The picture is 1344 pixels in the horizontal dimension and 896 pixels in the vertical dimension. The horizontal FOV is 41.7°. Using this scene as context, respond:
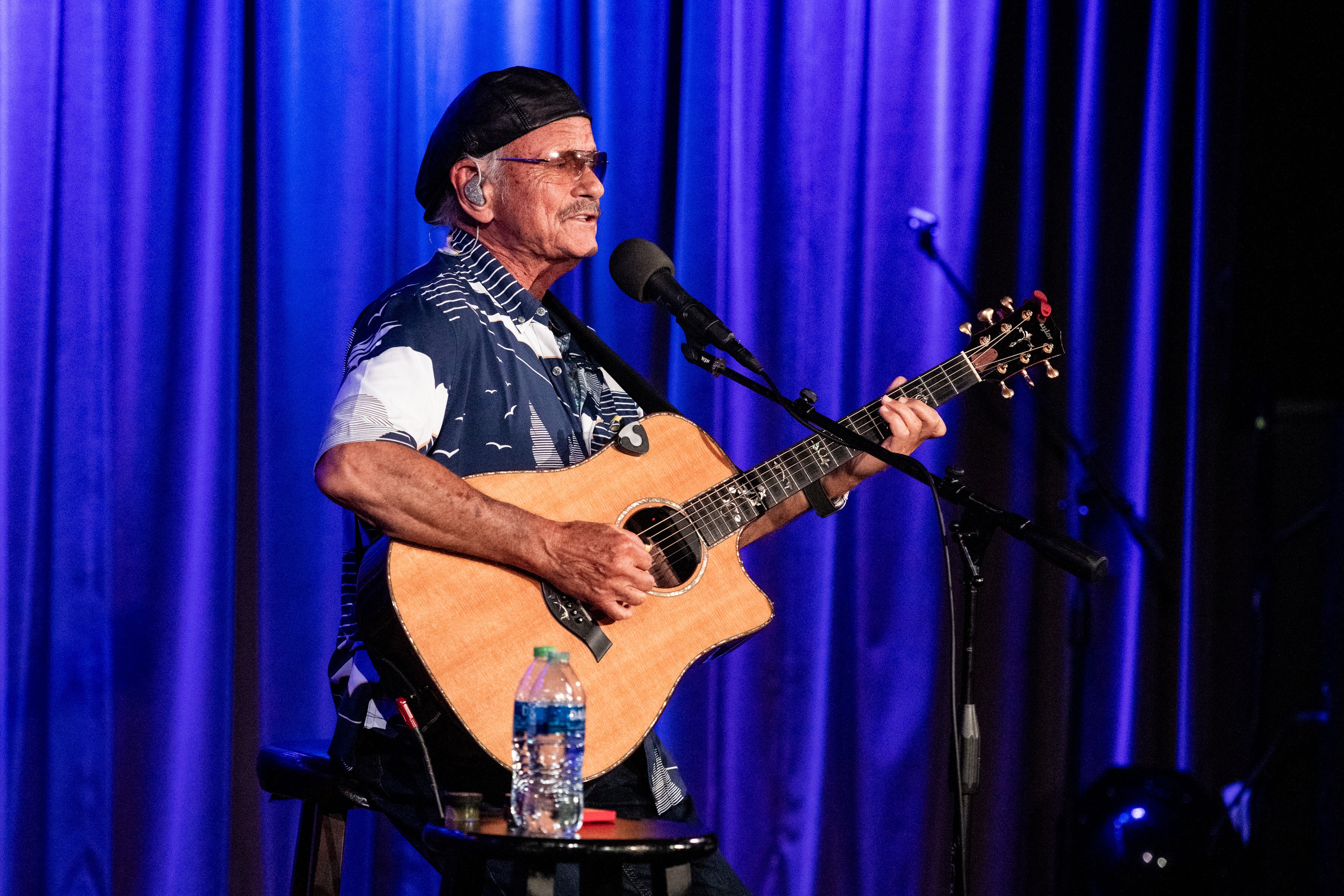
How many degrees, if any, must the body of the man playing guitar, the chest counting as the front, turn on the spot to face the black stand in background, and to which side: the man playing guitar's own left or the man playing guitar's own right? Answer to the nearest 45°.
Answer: approximately 90° to the man playing guitar's own left

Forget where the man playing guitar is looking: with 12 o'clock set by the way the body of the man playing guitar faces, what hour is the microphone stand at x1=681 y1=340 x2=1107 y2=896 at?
The microphone stand is roughly at 11 o'clock from the man playing guitar.

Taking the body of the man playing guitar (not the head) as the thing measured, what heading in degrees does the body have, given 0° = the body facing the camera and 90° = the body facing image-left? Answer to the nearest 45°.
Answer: approximately 315°

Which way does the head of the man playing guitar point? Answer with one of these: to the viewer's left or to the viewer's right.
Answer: to the viewer's right
